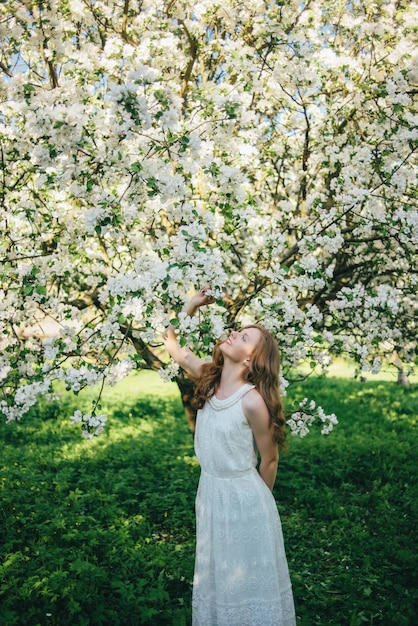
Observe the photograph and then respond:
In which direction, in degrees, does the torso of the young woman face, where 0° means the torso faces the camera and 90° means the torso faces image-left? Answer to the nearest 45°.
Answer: approximately 45°
